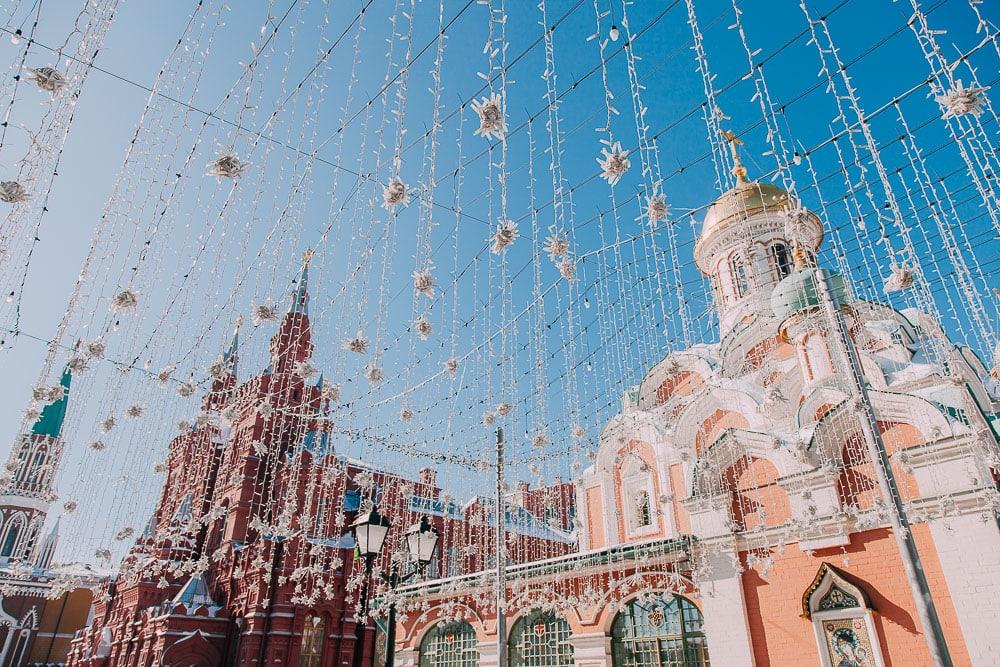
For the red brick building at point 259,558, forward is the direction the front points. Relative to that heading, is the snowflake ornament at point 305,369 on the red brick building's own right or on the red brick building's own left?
on the red brick building's own left

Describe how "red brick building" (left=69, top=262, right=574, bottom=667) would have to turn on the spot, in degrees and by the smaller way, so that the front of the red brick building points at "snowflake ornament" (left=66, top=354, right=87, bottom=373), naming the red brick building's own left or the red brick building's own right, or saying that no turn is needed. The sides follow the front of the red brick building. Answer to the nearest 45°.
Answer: approximately 45° to the red brick building's own left

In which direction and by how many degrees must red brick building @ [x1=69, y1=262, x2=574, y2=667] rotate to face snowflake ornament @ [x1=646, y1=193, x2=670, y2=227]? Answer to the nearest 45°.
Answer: approximately 45° to its left

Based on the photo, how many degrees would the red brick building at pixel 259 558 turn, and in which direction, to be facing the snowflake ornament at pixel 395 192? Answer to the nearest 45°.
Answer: approximately 45° to its left

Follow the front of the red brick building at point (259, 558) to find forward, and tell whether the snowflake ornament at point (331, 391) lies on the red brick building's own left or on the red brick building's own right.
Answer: on the red brick building's own left

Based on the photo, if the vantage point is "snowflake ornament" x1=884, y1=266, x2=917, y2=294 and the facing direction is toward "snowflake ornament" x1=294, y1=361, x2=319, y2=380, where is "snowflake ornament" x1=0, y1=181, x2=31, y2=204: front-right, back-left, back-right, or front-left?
front-left

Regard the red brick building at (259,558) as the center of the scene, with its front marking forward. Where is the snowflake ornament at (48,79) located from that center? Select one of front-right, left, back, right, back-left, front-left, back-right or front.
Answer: front-left
